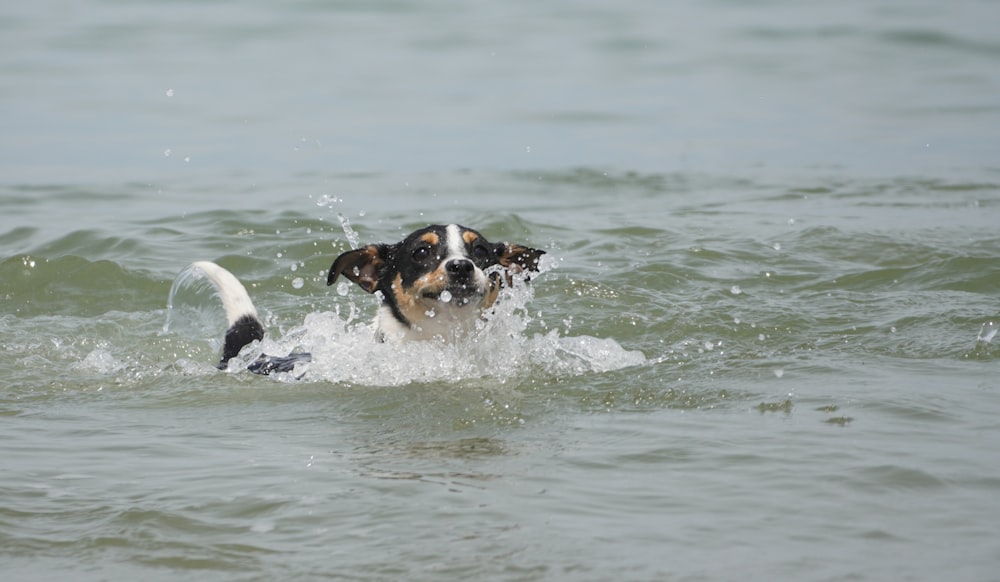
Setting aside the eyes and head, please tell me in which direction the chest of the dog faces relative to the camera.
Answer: to the viewer's right
